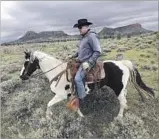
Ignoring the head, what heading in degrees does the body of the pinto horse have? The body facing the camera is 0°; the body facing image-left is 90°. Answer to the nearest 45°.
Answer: approximately 90°
